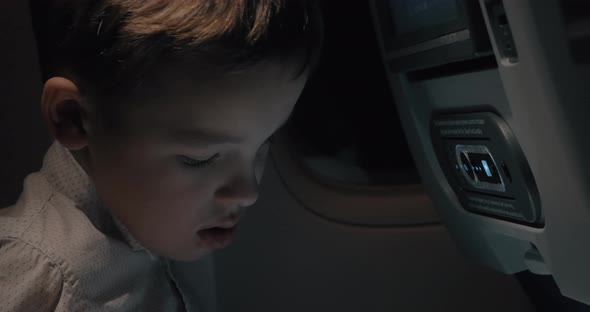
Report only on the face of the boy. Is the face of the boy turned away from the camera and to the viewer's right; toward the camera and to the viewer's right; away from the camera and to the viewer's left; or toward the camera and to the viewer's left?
toward the camera and to the viewer's right

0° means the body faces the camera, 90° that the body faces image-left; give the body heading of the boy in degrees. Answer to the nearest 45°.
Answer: approximately 315°
